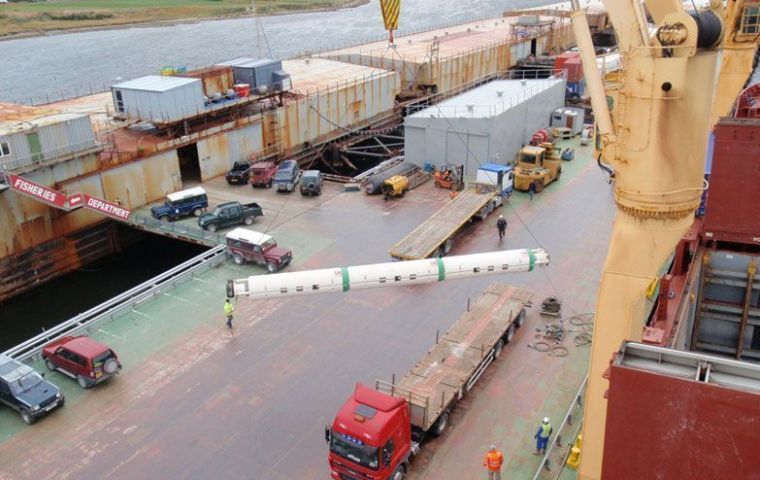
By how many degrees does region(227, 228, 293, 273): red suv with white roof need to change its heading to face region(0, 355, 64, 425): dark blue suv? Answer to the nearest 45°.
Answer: approximately 90° to its right

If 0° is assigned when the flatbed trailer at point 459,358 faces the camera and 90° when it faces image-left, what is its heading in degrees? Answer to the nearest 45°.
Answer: approximately 45°

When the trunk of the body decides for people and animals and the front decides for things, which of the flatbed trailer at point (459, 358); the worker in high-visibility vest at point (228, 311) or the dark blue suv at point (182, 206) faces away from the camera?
the worker in high-visibility vest

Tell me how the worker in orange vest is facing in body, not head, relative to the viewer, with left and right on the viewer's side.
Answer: facing away from the viewer

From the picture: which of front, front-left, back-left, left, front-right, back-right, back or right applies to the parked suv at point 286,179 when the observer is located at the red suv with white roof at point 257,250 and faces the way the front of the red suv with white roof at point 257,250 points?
back-left

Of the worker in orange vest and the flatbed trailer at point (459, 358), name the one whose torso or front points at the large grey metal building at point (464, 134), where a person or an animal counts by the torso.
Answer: the worker in orange vest

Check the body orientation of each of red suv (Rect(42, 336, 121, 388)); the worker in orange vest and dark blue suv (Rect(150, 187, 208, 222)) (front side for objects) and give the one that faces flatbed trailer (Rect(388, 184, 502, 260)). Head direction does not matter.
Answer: the worker in orange vest

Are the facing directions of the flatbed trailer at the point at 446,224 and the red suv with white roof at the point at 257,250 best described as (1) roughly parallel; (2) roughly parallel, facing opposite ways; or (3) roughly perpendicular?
roughly perpendicular

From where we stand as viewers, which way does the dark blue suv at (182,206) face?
facing the viewer and to the left of the viewer

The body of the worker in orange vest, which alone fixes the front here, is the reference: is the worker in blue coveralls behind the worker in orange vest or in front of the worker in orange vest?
in front

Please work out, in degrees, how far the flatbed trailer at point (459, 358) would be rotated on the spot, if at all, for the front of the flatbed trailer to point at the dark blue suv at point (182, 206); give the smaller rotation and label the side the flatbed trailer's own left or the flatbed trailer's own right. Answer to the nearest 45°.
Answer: approximately 90° to the flatbed trailer's own right
